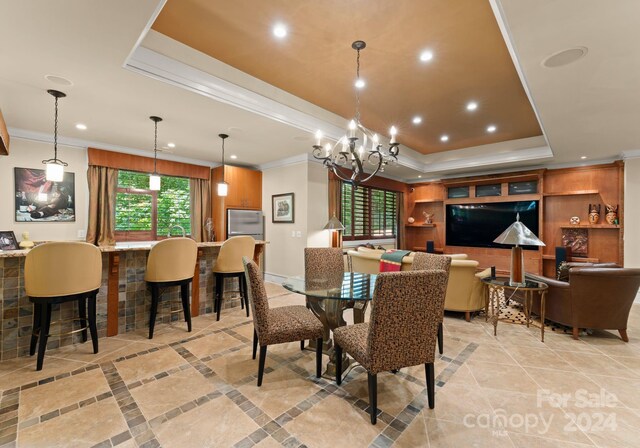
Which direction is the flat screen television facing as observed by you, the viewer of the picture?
facing the viewer and to the left of the viewer

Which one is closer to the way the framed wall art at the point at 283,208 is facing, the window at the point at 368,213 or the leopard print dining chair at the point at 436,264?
the leopard print dining chair

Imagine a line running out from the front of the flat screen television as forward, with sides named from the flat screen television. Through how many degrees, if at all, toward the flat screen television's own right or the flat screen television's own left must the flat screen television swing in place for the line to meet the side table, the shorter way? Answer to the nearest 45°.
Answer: approximately 45° to the flat screen television's own left

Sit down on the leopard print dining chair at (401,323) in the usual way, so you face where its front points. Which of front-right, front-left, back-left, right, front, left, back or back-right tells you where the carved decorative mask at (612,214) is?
right

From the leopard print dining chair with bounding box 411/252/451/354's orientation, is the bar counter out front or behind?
out front

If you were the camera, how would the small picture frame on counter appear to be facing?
facing the viewer and to the right of the viewer

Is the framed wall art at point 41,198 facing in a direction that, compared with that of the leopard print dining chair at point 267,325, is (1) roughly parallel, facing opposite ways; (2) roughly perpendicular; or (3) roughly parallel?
roughly parallel

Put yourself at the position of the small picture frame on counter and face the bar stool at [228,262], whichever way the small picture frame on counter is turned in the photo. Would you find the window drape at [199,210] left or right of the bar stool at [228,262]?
left

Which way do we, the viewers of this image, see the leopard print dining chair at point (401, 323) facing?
facing away from the viewer and to the left of the viewer

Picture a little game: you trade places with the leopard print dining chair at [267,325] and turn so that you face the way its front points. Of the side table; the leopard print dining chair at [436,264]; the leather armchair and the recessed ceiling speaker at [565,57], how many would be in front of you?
4

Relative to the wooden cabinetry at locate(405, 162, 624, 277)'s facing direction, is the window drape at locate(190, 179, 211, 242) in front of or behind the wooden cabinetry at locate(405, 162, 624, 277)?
in front

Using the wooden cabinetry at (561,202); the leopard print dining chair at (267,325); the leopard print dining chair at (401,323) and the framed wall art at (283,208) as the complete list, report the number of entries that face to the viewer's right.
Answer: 1

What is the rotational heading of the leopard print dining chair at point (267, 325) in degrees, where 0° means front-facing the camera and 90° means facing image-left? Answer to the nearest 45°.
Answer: approximately 270°

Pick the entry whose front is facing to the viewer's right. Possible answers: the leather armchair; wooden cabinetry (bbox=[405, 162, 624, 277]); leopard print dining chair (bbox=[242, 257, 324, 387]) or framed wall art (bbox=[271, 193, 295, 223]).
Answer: the leopard print dining chair

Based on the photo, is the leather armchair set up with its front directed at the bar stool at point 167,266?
no

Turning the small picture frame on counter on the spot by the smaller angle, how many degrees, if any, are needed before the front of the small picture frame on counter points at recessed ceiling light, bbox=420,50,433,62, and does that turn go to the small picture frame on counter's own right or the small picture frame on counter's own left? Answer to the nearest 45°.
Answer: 0° — it already faces it
